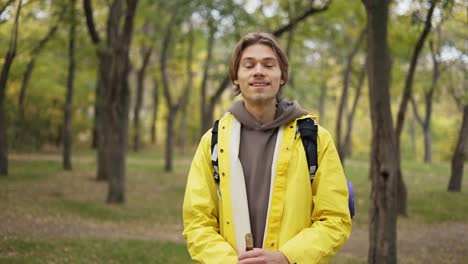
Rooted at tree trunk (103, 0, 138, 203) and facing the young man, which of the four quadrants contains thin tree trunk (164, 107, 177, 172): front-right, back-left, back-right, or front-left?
back-left

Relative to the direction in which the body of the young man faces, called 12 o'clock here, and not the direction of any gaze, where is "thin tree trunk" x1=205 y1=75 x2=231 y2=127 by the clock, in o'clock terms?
The thin tree trunk is roughly at 6 o'clock from the young man.

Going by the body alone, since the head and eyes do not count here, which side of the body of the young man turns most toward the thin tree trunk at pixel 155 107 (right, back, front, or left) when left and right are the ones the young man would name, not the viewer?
back

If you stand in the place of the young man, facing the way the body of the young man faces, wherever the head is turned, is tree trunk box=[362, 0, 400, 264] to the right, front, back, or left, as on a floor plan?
back

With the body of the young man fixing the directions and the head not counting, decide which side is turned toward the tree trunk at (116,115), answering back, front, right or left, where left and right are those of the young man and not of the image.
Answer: back

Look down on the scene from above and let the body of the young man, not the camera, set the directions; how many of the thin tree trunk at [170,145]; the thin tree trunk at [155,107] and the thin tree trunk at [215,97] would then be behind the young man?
3

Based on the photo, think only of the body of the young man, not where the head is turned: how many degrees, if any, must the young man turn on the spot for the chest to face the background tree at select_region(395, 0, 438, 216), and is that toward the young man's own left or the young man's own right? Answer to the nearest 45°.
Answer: approximately 180°

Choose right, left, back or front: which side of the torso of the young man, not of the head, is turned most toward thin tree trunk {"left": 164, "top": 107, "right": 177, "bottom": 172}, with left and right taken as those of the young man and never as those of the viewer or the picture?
back

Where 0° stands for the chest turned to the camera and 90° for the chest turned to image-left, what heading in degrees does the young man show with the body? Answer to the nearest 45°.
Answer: approximately 0°

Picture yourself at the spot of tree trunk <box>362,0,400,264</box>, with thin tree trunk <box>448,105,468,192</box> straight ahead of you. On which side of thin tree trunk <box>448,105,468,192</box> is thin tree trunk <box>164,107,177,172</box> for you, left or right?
left
